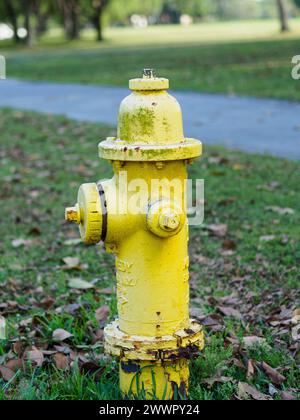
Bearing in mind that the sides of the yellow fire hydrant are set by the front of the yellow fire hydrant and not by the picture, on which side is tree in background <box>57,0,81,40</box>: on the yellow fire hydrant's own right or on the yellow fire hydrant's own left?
on the yellow fire hydrant's own right

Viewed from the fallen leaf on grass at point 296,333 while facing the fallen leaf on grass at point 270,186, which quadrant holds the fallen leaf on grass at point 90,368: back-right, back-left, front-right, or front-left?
back-left

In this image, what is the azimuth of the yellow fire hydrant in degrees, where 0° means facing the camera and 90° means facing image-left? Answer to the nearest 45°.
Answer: approximately 90°

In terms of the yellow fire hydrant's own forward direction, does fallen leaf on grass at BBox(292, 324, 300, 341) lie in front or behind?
behind

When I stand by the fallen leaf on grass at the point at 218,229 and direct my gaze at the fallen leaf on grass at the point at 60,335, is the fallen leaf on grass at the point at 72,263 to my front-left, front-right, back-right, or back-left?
front-right
